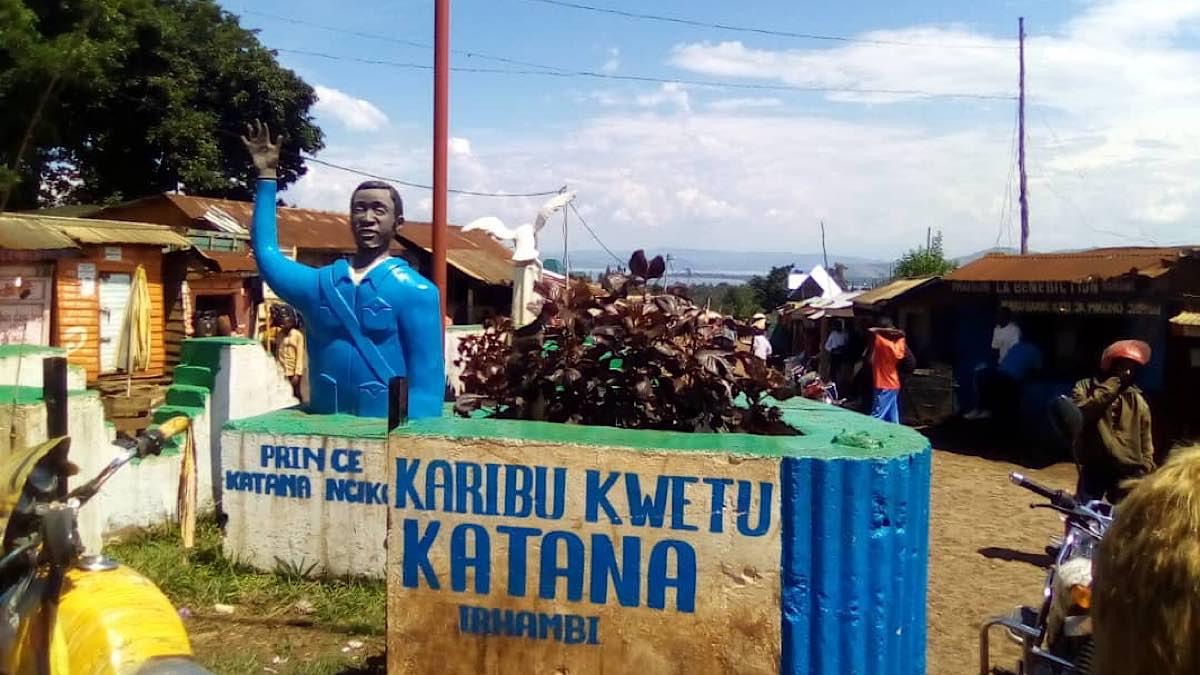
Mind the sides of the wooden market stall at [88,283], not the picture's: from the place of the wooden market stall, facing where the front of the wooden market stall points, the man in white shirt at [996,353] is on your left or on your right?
on your left

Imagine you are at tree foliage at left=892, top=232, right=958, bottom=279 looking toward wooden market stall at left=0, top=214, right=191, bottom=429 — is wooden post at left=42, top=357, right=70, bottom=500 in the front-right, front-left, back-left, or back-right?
front-left

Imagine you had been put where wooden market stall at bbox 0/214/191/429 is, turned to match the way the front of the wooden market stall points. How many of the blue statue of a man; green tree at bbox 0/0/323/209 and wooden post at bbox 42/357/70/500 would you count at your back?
1

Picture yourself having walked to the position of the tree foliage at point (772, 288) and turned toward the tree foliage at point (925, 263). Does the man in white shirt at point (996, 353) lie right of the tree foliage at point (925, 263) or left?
right

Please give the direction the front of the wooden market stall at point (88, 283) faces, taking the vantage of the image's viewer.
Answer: facing the viewer

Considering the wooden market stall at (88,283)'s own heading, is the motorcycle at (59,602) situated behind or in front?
in front

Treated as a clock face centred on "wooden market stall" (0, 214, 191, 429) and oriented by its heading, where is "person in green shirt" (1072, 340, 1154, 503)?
The person in green shirt is roughly at 11 o'clock from the wooden market stall.

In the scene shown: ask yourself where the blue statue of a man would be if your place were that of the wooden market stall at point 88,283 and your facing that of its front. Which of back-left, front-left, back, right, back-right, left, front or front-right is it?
front

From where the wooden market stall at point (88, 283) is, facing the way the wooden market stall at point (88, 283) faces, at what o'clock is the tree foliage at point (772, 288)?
The tree foliage is roughly at 8 o'clock from the wooden market stall.

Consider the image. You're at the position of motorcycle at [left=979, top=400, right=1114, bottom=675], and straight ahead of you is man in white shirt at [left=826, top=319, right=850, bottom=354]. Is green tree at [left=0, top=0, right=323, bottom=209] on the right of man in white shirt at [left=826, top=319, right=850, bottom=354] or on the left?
left

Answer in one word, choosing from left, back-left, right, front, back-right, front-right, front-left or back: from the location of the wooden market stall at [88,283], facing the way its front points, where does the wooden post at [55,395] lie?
front

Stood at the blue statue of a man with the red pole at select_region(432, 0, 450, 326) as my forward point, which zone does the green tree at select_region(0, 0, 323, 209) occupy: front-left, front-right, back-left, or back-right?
front-left

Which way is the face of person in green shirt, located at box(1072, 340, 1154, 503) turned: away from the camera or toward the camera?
toward the camera

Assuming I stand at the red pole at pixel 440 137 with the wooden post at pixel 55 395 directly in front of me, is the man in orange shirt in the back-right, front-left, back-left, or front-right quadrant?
back-left

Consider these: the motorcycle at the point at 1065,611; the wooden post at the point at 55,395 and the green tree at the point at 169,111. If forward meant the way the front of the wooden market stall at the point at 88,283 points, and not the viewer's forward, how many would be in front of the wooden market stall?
2

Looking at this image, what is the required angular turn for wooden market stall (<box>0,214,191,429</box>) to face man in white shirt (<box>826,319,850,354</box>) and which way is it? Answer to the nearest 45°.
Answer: approximately 90° to its left

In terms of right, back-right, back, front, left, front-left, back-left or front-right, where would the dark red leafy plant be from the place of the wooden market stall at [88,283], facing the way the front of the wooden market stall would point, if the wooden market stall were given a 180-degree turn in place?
back
